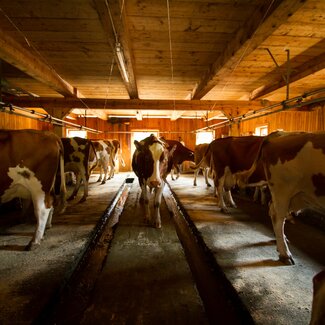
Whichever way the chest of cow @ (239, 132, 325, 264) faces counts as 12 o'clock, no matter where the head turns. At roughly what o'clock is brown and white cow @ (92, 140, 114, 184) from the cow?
The brown and white cow is roughly at 7 o'clock from the cow.

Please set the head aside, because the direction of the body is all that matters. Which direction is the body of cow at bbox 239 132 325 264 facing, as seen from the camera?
to the viewer's right

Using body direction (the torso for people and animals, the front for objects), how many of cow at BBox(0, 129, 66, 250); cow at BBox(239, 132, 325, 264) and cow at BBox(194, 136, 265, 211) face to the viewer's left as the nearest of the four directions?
1

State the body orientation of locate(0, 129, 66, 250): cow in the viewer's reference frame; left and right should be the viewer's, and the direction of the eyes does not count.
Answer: facing to the left of the viewer

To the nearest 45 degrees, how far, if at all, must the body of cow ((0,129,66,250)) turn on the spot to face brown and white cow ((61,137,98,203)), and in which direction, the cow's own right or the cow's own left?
approximately 90° to the cow's own right

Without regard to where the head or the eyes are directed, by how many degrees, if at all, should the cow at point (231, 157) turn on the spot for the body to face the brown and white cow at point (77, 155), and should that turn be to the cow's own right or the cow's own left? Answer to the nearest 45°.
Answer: approximately 180°

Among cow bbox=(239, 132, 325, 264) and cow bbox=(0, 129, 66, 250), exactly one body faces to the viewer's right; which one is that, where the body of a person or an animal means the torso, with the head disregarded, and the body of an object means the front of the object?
cow bbox=(239, 132, 325, 264)

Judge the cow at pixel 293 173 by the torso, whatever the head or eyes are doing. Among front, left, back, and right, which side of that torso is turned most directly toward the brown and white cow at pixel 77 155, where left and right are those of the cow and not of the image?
back

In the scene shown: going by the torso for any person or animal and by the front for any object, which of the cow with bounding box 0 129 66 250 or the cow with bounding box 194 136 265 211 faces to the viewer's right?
the cow with bounding box 194 136 265 211

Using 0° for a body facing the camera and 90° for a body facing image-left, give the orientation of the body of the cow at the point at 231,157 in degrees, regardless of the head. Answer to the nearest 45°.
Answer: approximately 270°

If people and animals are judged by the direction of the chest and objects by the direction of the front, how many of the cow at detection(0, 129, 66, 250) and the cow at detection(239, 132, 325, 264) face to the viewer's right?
1

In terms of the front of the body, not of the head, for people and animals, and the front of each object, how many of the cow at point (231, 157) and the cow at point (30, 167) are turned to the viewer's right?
1

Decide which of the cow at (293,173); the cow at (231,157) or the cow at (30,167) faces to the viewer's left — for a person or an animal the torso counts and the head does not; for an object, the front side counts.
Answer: the cow at (30,167)
